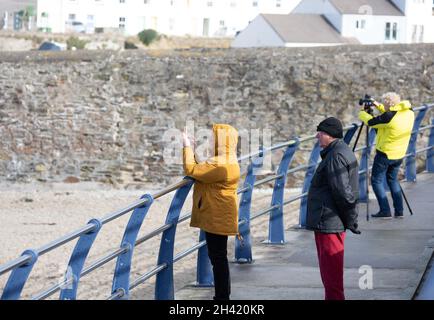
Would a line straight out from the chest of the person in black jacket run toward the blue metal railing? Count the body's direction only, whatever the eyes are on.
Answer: yes

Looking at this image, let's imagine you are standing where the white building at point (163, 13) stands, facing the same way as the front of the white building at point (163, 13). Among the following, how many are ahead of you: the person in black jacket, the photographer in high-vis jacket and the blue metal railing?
3

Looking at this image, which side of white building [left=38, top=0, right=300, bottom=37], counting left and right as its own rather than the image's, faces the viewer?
front

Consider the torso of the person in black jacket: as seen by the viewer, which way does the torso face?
to the viewer's left

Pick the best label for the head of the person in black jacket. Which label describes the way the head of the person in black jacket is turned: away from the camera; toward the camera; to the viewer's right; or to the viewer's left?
to the viewer's left

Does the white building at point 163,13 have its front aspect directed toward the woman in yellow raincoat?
yes

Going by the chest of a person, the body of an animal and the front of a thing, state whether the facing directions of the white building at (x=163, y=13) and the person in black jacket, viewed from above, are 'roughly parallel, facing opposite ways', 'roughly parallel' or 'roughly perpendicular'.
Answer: roughly perpendicular

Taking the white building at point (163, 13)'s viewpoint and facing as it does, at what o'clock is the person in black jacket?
The person in black jacket is roughly at 12 o'clock from the white building.

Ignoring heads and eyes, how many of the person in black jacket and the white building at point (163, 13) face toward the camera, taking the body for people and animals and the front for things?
1

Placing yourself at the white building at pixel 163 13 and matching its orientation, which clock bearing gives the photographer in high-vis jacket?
The photographer in high-vis jacket is roughly at 12 o'clock from the white building.

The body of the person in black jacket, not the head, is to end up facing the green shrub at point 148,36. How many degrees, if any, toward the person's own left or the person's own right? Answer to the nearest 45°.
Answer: approximately 90° to the person's own right
